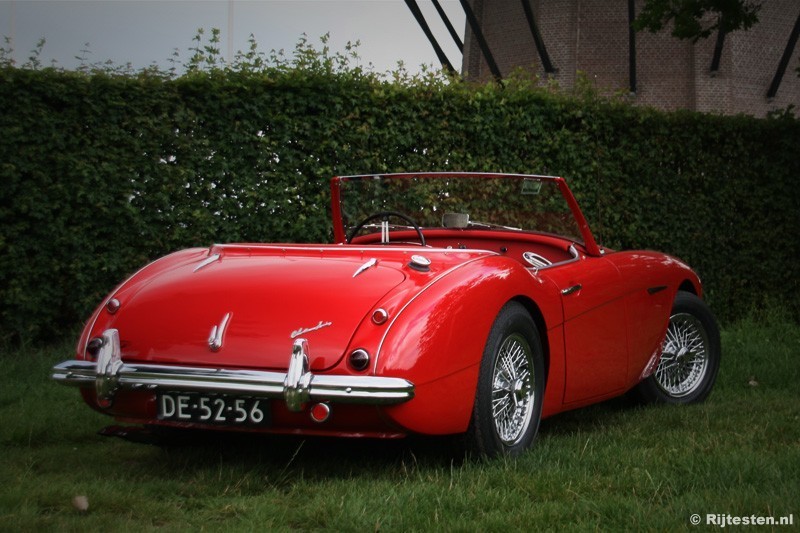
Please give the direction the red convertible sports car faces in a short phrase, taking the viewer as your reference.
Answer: facing away from the viewer and to the right of the viewer
